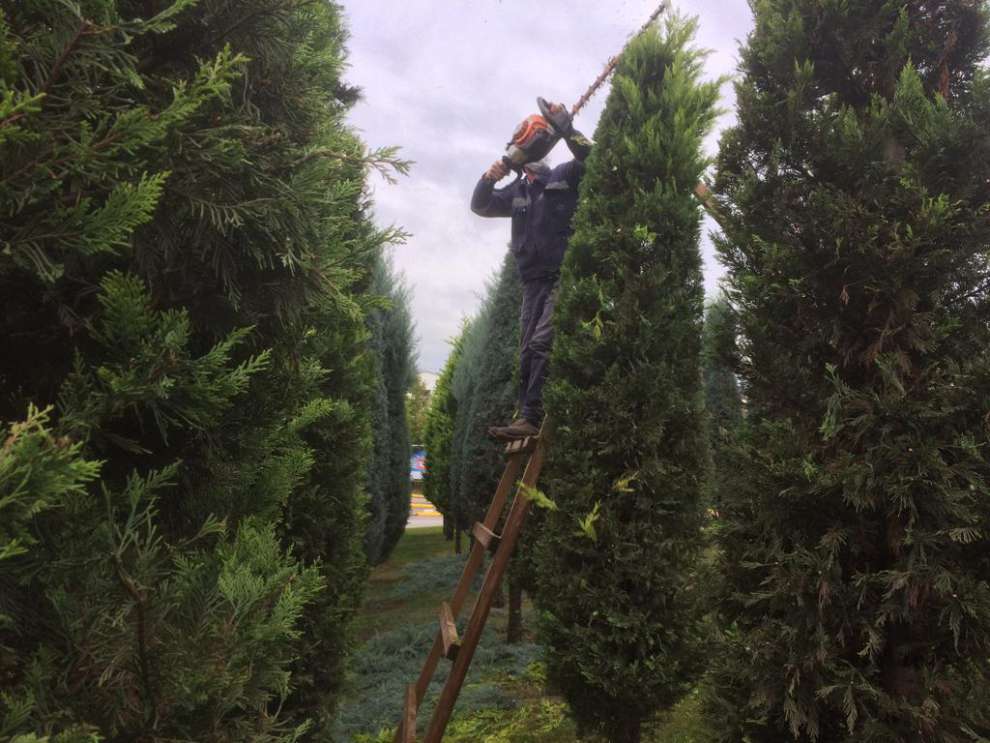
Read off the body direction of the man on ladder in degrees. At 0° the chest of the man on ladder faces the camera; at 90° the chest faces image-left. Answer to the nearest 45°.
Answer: approximately 45°

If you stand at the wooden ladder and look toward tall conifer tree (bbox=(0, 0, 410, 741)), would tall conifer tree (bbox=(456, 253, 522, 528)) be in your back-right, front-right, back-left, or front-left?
back-right

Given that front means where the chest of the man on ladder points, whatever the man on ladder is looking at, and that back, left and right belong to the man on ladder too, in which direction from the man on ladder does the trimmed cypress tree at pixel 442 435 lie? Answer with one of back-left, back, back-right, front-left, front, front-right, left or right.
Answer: back-right

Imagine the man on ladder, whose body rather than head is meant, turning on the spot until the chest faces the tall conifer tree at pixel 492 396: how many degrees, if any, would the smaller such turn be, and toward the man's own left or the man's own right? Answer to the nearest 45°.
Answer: approximately 135° to the man's own right

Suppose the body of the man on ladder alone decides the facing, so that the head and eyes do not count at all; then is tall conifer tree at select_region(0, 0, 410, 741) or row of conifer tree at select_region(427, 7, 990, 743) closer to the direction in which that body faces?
the tall conifer tree

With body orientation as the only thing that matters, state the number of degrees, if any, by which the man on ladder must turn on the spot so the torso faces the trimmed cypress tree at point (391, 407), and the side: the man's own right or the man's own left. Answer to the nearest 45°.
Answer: approximately 135° to the man's own right

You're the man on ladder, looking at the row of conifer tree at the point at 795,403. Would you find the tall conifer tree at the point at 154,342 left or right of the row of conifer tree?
right
